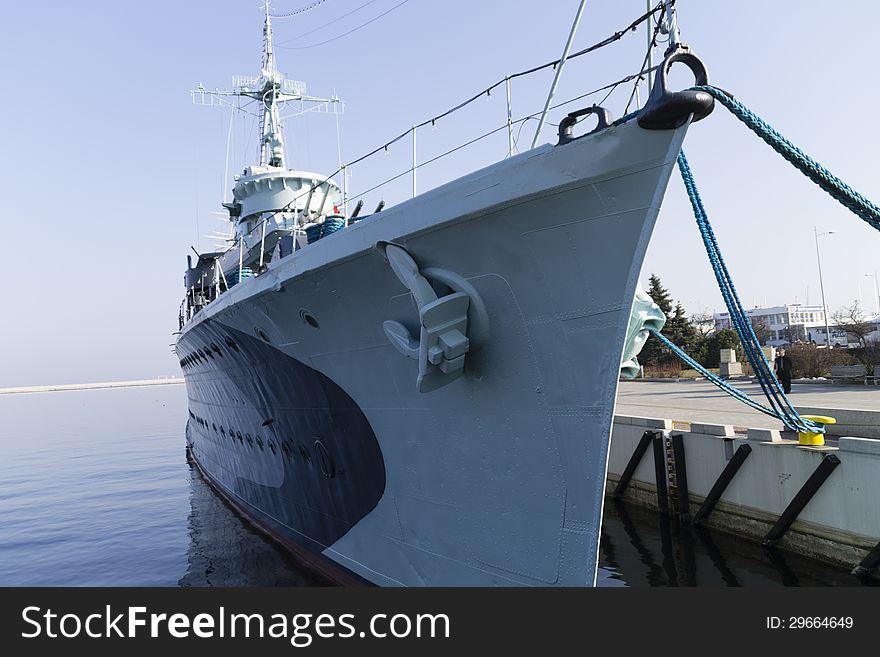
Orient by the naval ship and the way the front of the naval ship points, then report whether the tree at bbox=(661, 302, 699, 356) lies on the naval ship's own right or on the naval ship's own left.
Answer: on the naval ship's own left

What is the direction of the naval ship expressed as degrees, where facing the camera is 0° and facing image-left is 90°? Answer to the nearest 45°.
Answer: approximately 315°

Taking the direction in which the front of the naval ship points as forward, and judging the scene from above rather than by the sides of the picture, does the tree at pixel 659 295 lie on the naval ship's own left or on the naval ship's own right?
on the naval ship's own left

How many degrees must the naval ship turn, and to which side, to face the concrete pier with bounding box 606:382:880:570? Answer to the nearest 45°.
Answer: approximately 90° to its left

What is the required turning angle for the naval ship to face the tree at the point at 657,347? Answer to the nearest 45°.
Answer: approximately 135° to its left

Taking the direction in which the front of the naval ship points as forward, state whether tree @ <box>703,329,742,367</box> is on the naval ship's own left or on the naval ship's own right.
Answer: on the naval ship's own left
